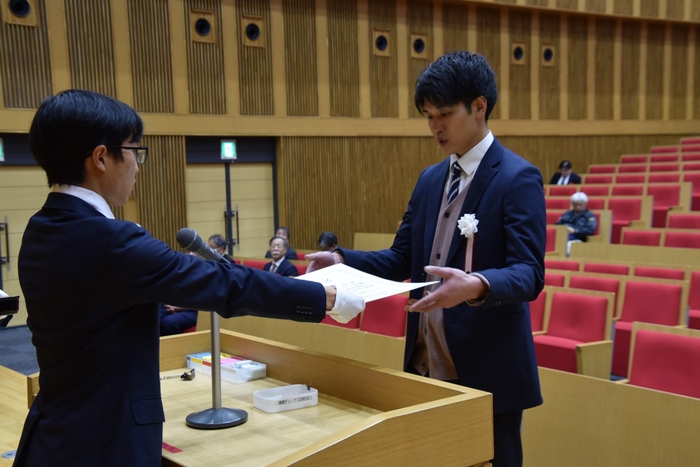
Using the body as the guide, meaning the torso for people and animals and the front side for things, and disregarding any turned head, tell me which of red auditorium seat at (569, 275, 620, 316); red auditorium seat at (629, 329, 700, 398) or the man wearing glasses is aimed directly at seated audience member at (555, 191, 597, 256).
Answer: the man wearing glasses

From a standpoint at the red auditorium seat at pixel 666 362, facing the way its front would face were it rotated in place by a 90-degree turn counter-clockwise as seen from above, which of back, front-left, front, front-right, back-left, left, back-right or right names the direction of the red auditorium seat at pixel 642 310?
back-left

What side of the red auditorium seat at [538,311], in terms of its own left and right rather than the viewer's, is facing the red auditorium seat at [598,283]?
back

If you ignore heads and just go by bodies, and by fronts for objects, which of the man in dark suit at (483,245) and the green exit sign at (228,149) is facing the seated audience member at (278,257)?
the green exit sign

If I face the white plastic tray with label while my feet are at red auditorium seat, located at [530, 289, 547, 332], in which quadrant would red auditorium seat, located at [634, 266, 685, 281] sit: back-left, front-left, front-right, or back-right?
back-left

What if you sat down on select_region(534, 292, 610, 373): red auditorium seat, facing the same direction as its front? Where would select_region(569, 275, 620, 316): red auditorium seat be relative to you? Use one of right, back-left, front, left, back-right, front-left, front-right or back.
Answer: back-right

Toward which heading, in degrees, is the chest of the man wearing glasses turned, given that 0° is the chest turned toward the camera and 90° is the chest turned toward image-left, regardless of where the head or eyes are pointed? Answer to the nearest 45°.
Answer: approximately 225°

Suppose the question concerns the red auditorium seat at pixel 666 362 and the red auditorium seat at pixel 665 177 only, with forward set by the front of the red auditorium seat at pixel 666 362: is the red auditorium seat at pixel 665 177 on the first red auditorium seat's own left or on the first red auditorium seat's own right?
on the first red auditorium seat's own right

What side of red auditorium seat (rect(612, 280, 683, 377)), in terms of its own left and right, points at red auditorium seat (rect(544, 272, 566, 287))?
right
